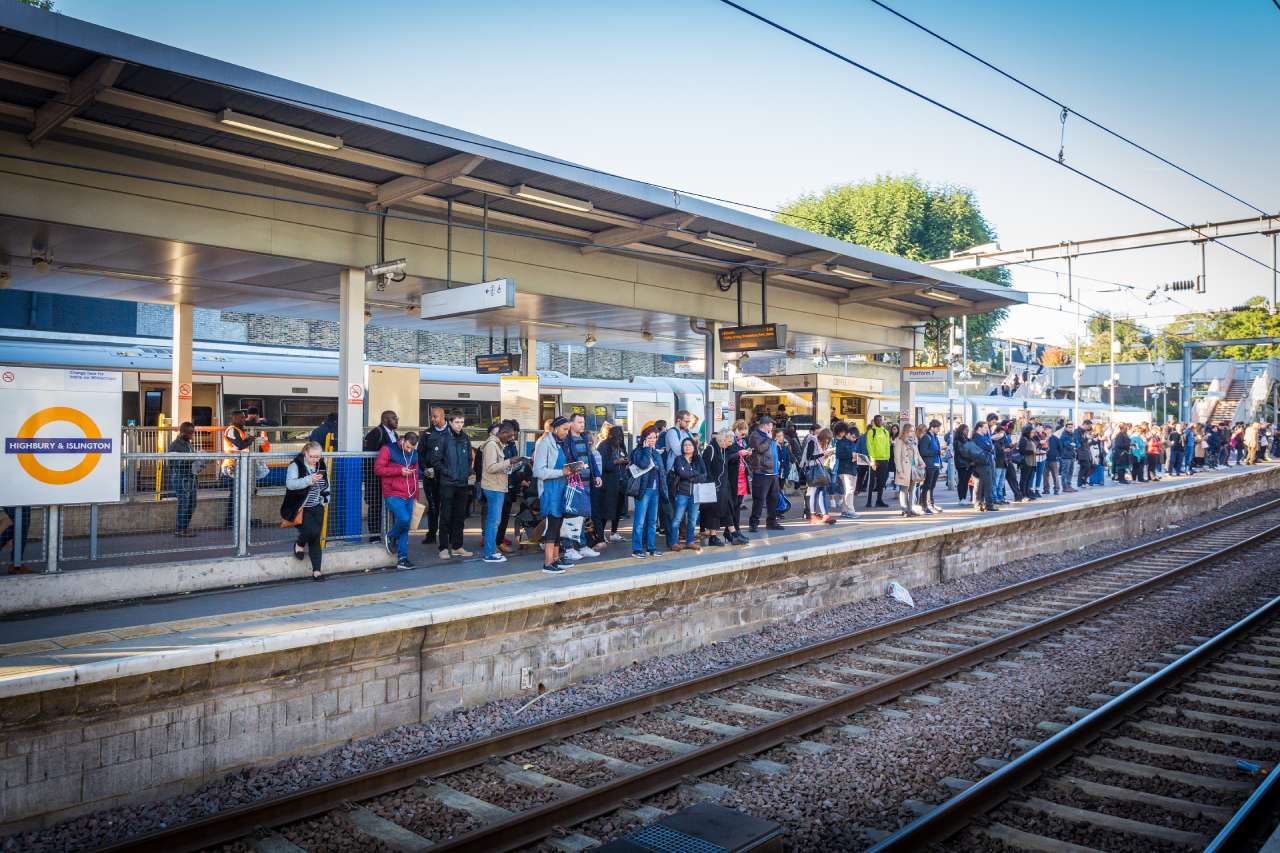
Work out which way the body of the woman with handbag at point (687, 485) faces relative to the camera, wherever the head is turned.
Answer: toward the camera

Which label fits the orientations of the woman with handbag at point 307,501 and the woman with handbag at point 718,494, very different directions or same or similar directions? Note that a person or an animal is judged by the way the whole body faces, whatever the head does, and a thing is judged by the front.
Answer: same or similar directions

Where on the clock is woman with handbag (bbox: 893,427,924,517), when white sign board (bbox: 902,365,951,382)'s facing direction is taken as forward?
The woman with handbag is roughly at 12 o'clock from the white sign board.

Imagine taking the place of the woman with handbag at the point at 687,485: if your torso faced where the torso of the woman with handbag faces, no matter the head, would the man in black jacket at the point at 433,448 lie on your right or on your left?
on your right

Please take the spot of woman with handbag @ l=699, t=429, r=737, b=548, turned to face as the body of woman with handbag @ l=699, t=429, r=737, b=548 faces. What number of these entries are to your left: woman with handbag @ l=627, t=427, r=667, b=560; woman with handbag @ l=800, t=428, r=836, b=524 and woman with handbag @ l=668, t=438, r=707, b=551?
1

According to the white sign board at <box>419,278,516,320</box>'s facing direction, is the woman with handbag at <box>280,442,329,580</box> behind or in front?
in front

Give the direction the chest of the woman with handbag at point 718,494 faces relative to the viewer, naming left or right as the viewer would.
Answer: facing the viewer and to the right of the viewer

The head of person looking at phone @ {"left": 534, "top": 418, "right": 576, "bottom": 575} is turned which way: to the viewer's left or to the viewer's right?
to the viewer's right

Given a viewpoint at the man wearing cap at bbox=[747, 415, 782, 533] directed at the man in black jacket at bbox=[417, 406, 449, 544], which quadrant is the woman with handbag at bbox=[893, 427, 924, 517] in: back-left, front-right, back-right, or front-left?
back-right

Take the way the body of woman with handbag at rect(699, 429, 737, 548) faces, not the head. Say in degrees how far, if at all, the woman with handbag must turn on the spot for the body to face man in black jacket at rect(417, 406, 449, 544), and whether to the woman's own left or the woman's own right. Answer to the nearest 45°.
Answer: approximately 90° to the woman's own right

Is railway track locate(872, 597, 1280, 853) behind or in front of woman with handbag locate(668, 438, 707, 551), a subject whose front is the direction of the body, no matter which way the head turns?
in front

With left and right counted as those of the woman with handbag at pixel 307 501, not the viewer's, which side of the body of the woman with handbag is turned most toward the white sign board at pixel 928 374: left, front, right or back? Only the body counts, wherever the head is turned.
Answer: left

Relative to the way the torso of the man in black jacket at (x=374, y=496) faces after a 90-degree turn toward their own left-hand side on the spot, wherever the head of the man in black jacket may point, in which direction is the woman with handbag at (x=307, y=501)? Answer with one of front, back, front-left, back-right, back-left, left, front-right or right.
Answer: back

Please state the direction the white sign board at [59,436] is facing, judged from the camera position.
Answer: facing the viewer

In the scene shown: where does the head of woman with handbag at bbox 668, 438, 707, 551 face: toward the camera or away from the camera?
toward the camera

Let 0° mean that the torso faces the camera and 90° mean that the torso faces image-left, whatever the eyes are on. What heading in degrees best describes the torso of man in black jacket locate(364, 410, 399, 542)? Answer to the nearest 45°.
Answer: approximately 315°
